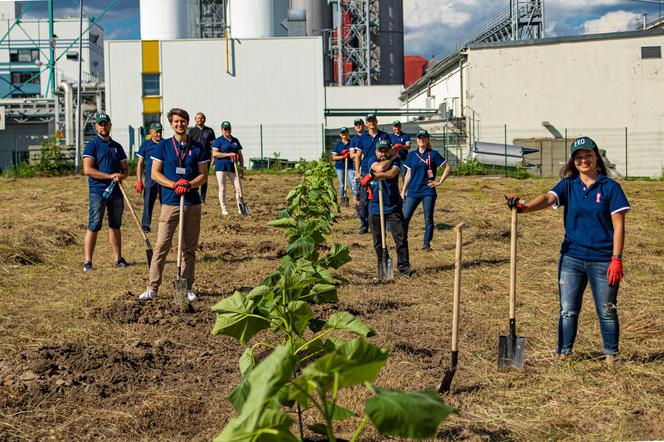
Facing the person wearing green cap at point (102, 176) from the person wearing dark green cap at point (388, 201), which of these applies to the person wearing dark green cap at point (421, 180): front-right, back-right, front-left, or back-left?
back-right

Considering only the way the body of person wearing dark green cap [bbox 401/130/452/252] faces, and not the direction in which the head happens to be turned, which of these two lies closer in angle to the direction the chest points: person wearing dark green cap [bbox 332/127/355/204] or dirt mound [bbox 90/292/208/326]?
the dirt mound

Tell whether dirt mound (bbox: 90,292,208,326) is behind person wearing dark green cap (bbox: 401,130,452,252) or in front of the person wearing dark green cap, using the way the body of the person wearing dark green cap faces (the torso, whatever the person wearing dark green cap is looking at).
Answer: in front

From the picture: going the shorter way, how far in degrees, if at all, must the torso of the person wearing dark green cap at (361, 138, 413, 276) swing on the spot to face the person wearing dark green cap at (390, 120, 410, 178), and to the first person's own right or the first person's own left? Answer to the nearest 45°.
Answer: approximately 180°

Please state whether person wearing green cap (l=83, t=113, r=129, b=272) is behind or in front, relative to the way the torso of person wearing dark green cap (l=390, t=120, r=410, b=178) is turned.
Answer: in front

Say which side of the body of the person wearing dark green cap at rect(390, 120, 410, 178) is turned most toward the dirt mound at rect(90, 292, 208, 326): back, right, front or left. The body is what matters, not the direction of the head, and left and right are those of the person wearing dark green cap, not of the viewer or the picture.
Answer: front

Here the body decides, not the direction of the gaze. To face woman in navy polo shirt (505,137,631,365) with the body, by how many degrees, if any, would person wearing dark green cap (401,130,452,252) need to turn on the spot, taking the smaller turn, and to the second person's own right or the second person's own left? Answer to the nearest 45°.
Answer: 0° — they already face them

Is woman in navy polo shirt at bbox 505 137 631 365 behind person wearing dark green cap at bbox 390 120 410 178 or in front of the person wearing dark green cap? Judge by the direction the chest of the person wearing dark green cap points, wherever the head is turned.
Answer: in front

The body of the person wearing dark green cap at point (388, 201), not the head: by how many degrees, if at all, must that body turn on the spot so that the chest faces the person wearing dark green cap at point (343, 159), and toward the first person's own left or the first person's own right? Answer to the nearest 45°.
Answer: approximately 180°
